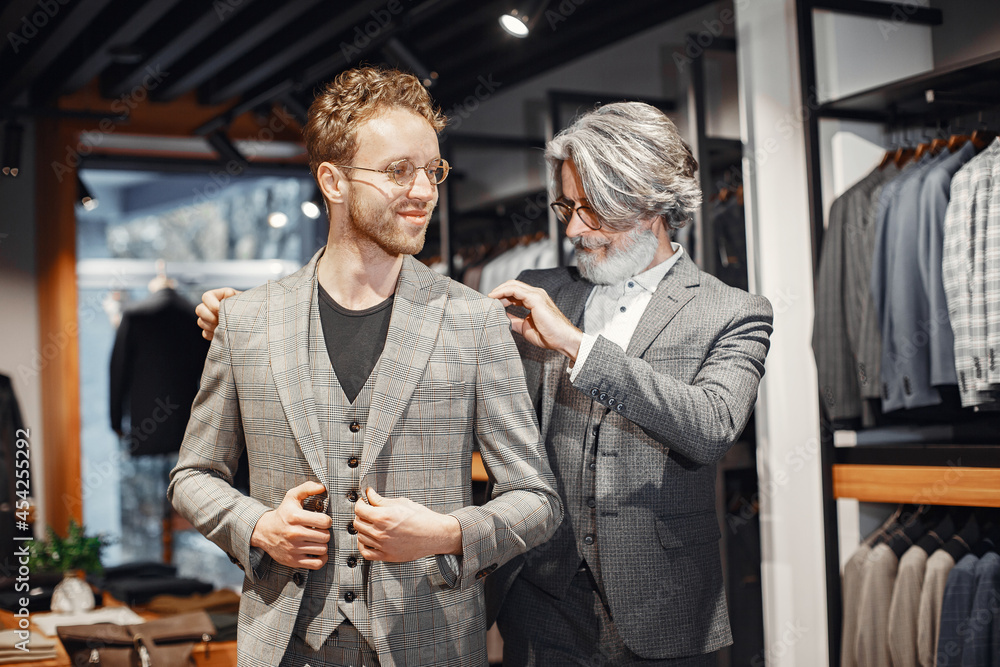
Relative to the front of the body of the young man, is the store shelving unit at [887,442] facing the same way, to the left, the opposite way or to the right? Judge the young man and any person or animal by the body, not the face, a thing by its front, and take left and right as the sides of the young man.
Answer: to the right

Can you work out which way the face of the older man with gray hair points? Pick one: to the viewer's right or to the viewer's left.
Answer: to the viewer's left

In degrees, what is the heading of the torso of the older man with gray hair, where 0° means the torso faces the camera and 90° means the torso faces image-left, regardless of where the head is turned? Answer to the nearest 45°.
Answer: approximately 45°

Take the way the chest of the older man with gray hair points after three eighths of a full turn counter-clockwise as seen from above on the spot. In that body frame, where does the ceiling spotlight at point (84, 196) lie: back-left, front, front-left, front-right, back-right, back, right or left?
back-left

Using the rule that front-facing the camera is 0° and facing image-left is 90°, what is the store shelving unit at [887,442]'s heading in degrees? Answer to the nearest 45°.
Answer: approximately 45°

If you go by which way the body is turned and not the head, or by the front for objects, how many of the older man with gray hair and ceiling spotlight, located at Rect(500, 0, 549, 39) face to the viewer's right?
0

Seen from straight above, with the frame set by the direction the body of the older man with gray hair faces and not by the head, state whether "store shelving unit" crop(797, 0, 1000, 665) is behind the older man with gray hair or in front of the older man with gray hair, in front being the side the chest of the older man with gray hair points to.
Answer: behind

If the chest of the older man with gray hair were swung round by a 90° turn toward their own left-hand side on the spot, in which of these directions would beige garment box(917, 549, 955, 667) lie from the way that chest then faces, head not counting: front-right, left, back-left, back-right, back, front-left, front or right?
left

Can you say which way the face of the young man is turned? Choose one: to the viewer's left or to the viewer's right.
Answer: to the viewer's right

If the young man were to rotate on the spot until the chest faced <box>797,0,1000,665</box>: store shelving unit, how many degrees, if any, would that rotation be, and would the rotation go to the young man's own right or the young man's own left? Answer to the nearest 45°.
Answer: approximately 135° to the young man's own left
